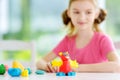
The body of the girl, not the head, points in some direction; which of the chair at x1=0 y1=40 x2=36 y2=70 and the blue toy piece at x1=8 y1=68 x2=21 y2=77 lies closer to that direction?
the blue toy piece

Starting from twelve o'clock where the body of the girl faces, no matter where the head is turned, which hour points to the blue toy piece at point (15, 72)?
The blue toy piece is roughly at 1 o'clock from the girl.

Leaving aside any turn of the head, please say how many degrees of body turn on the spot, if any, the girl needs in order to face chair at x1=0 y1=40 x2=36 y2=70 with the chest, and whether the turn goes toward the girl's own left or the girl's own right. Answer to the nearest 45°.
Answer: approximately 90° to the girl's own right

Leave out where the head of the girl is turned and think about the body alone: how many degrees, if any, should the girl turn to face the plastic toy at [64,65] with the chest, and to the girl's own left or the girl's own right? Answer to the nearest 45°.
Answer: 0° — they already face it

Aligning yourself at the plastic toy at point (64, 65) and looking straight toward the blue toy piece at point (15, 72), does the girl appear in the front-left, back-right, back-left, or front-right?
back-right

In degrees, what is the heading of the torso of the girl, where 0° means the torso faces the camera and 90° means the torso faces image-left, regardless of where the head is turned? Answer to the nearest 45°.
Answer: approximately 0°
